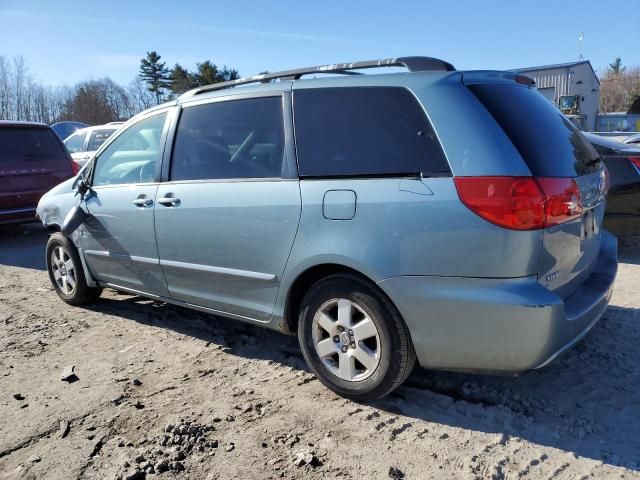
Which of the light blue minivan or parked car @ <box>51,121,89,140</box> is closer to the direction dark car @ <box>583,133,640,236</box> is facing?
the parked car

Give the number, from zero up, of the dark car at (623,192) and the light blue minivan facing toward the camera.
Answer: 0

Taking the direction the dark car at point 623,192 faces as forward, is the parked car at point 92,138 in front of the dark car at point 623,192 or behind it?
in front

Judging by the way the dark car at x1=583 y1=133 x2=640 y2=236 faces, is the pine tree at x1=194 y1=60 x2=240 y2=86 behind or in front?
in front

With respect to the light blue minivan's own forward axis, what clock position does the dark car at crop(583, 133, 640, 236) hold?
The dark car is roughly at 3 o'clock from the light blue minivan.

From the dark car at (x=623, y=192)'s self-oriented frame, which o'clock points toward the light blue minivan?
The light blue minivan is roughly at 8 o'clock from the dark car.

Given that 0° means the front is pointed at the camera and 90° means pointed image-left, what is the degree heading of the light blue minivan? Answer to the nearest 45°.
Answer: approximately 135°

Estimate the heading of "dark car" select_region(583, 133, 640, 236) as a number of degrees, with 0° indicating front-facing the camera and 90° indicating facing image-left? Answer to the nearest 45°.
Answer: approximately 135°

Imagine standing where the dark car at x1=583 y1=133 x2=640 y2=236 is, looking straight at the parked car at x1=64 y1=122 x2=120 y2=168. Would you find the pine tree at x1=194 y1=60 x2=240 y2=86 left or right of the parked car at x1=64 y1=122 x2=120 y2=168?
right

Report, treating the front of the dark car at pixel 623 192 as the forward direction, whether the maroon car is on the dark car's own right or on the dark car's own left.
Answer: on the dark car's own left
